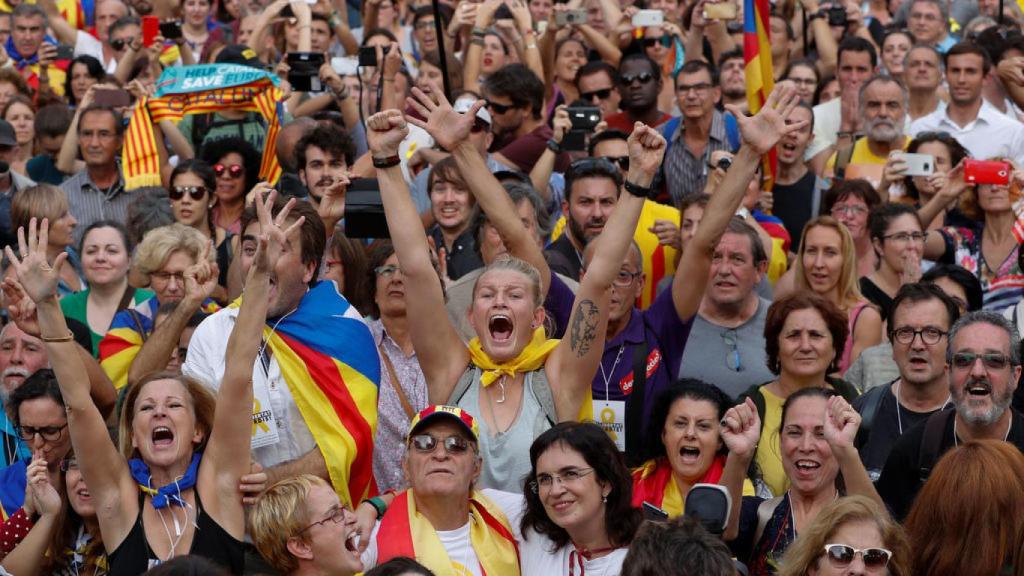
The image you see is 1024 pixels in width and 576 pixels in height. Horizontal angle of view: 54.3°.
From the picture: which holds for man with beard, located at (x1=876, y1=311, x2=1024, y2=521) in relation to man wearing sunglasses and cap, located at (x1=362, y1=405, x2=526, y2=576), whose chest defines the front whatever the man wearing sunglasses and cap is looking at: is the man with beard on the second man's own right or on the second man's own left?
on the second man's own left

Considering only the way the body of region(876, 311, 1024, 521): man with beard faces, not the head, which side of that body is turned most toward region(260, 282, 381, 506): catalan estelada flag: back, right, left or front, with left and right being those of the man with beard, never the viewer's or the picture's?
right

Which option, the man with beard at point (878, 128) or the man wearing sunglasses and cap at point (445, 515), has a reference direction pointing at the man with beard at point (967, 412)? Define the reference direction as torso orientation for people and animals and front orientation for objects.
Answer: the man with beard at point (878, 128)

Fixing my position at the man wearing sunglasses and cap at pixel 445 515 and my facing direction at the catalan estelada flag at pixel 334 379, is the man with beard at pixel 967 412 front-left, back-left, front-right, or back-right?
back-right

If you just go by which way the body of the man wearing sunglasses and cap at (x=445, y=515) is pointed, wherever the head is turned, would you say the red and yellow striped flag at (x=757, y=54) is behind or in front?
behind

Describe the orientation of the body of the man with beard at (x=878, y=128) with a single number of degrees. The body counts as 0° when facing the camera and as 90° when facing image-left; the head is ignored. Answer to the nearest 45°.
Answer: approximately 0°

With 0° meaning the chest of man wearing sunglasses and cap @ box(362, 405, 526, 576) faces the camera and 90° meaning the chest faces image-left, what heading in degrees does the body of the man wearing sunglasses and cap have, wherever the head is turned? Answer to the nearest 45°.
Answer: approximately 0°

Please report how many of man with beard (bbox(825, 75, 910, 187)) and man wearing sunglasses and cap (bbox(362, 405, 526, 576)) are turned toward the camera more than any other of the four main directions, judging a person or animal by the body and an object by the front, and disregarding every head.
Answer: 2
